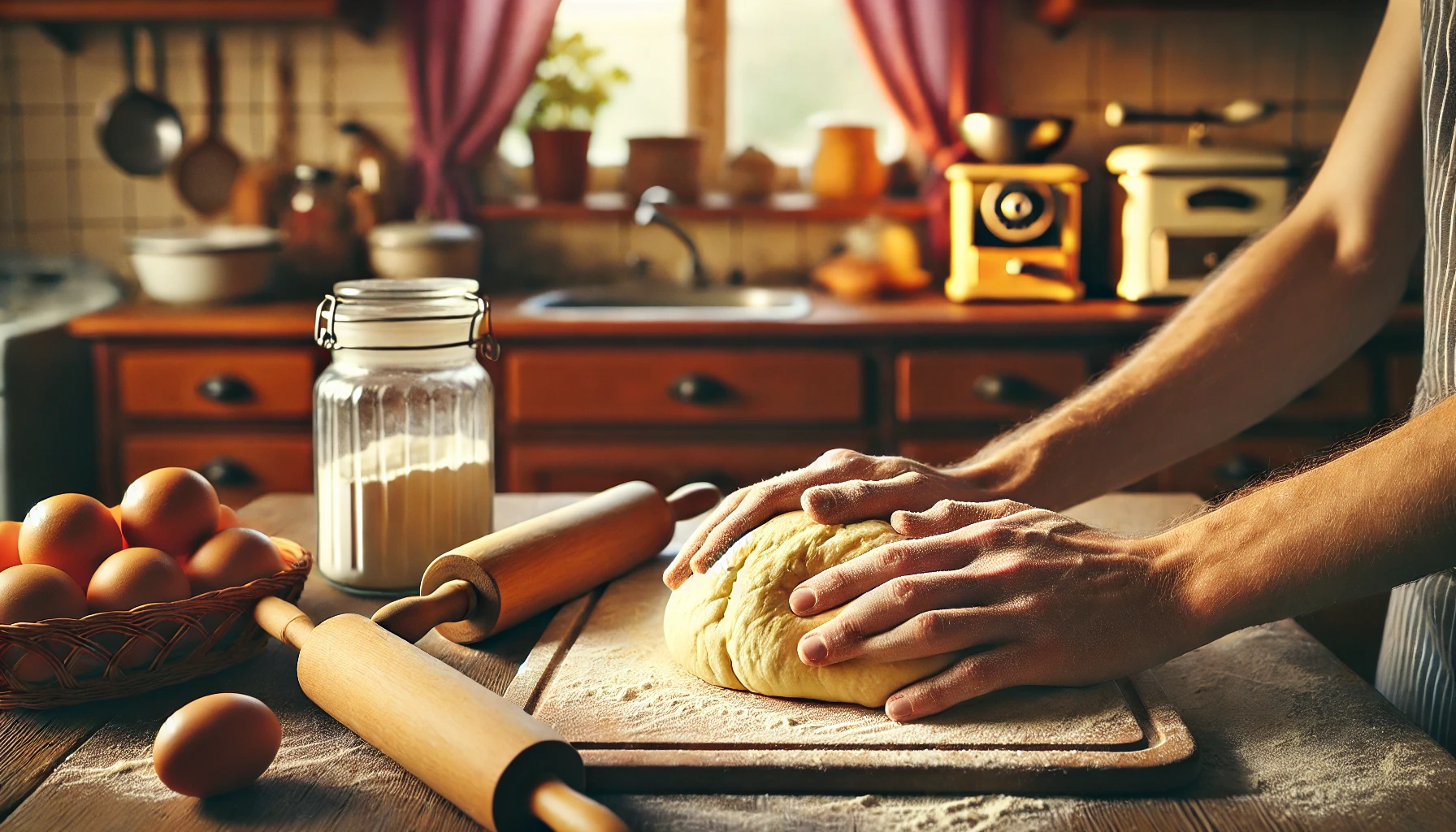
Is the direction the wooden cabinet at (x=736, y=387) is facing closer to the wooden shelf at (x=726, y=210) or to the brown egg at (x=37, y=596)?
the brown egg

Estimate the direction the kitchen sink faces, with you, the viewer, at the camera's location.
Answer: facing the viewer

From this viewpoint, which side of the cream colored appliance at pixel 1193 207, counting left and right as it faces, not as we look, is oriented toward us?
front

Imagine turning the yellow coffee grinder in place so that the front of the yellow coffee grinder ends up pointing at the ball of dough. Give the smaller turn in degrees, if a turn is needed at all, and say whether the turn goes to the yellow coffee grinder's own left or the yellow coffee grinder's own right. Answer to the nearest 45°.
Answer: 0° — it already faces it

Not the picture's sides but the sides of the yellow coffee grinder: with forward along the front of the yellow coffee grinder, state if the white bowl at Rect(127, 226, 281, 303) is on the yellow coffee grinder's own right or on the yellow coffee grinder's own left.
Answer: on the yellow coffee grinder's own right

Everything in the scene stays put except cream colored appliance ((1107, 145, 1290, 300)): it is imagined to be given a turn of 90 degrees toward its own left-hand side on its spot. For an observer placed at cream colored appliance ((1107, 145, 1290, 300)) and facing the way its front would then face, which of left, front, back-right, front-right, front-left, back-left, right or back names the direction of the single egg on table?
right

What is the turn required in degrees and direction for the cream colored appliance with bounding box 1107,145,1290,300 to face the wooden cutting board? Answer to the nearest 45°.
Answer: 0° — it already faces it

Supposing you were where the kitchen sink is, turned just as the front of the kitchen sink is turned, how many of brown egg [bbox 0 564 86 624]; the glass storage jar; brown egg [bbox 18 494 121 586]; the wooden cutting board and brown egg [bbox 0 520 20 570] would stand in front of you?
5

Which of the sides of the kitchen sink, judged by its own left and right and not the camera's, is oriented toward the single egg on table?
front

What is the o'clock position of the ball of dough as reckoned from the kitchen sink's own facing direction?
The ball of dough is roughly at 12 o'clock from the kitchen sink.

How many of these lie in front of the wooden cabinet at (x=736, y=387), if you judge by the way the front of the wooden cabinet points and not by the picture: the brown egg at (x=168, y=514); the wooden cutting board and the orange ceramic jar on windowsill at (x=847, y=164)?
2

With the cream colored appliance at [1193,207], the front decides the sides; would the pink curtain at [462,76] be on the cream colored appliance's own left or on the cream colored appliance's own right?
on the cream colored appliance's own right

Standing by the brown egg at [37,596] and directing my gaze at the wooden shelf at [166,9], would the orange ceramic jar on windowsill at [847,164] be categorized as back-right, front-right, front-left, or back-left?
front-right

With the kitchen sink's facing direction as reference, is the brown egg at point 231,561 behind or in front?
in front
